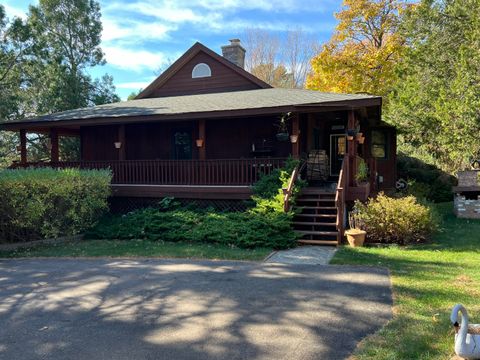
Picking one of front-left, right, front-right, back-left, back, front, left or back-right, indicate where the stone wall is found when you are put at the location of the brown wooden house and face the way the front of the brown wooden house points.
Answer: left

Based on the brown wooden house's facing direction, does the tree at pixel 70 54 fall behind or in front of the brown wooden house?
behind

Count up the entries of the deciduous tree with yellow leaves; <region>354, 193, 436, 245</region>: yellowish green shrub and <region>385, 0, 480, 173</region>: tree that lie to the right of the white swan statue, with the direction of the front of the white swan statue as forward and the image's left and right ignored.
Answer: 3

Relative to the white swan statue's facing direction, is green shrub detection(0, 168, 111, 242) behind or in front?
in front

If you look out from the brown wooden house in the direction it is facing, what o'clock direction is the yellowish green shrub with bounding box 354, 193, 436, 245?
The yellowish green shrub is roughly at 11 o'clock from the brown wooden house.

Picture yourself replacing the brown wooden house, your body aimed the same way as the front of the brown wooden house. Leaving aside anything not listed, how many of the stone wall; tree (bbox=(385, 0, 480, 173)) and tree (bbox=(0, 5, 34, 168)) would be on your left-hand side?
2

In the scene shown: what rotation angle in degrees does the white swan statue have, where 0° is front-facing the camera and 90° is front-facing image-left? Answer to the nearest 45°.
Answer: approximately 90°

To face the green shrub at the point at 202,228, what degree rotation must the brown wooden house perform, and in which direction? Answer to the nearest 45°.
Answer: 0° — it already faces it

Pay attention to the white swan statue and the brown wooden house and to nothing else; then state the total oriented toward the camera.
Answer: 1

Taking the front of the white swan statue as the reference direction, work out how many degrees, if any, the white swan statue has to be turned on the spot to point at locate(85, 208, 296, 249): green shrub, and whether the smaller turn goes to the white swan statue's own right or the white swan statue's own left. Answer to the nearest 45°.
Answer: approximately 45° to the white swan statue's own right

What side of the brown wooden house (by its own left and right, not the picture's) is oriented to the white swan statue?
front

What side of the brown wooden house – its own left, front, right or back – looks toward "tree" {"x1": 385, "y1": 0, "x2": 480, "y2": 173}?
left

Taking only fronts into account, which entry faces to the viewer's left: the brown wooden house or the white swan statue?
the white swan statue

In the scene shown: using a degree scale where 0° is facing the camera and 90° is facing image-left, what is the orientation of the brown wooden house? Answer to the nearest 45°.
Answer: approximately 0°

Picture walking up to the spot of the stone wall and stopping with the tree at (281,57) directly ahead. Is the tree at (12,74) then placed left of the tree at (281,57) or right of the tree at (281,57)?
left

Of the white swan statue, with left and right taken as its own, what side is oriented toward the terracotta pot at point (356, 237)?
right

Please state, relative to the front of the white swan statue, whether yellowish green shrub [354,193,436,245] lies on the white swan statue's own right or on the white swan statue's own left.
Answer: on the white swan statue's own right

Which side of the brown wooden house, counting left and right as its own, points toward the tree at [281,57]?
back
